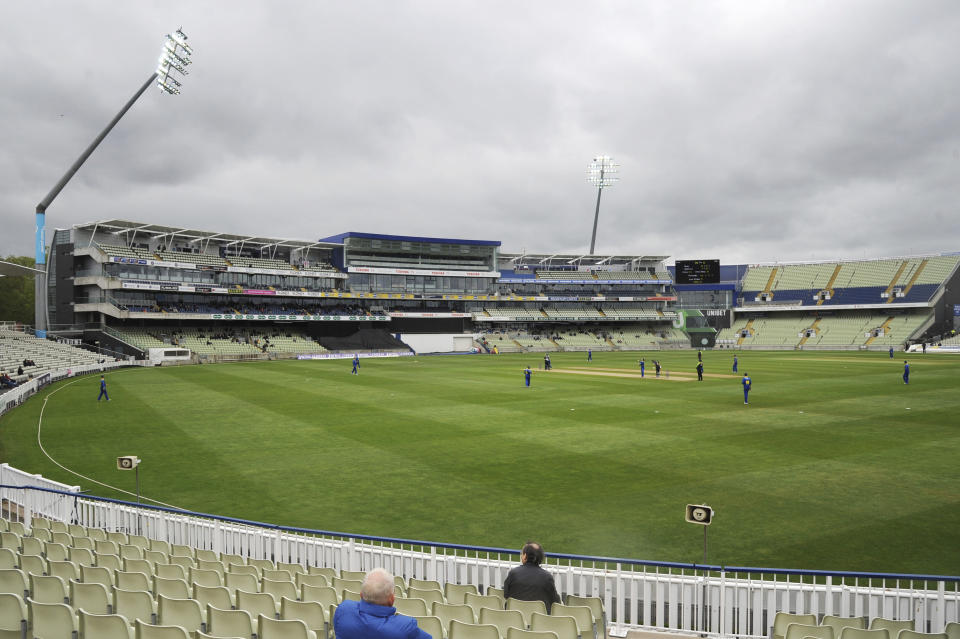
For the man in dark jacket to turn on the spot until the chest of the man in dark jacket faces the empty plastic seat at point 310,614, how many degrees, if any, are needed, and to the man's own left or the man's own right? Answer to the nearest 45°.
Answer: approximately 135° to the man's own left

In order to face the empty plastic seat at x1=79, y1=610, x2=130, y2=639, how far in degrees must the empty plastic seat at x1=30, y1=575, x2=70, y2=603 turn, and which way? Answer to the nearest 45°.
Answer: approximately 135° to its right

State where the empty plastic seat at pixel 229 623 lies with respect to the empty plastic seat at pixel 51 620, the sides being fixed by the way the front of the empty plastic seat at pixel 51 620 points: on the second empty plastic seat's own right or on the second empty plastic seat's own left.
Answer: on the second empty plastic seat's own right

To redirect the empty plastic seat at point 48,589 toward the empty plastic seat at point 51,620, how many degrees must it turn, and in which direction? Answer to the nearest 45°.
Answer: approximately 135° to its right

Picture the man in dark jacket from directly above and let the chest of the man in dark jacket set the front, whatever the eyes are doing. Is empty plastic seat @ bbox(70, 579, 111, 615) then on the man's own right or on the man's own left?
on the man's own left

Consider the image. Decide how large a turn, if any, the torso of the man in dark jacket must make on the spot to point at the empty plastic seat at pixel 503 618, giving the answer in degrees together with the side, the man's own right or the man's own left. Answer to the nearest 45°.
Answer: approximately 180°

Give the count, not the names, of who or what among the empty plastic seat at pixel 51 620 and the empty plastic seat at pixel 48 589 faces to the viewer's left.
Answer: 0

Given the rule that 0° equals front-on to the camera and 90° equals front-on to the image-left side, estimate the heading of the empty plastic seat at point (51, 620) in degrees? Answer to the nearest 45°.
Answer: approximately 225°

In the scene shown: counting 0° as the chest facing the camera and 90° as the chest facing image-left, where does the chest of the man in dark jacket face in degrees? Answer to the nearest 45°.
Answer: approximately 180°

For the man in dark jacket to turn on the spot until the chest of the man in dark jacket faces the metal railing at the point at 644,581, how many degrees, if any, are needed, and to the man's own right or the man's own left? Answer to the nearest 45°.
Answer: approximately 45° to the man's own right

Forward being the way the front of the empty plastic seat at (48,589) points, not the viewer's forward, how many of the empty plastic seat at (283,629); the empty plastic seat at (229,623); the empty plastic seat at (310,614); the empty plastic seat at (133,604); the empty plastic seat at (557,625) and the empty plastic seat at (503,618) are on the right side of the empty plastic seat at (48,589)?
6
